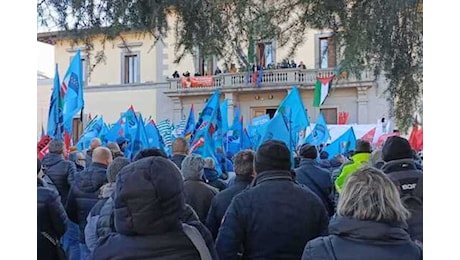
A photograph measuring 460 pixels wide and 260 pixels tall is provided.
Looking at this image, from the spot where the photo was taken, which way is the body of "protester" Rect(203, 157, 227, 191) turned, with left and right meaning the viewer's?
facing away from the viewer

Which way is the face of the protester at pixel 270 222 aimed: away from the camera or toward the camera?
away from the camera

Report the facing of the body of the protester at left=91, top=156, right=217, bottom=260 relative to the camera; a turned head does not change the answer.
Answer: away from the camera

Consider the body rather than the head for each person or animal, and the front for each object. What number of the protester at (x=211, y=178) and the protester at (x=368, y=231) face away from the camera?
2

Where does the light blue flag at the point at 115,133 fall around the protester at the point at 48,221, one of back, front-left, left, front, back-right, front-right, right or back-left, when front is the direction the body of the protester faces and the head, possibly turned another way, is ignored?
front

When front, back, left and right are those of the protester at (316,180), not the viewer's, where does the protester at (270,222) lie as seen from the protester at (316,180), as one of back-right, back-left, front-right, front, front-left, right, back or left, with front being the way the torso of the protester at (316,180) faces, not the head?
back

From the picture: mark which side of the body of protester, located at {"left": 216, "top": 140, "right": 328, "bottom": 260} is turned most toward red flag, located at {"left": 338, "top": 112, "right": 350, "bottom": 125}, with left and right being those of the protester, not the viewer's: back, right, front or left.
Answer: front

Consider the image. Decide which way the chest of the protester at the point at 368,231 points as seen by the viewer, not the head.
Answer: away from the camera

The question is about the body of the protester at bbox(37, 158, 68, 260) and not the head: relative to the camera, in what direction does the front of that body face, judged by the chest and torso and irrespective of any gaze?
away from the camera

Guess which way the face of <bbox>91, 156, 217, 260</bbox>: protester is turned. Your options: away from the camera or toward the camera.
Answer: away from the camera

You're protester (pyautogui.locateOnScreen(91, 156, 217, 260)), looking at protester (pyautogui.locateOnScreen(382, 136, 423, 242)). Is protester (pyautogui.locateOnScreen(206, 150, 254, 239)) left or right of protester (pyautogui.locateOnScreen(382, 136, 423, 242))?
left

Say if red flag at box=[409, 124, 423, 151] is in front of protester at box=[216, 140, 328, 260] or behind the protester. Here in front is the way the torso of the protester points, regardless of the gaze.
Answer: in front

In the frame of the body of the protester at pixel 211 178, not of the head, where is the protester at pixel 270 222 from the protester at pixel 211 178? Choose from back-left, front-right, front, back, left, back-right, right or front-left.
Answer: back

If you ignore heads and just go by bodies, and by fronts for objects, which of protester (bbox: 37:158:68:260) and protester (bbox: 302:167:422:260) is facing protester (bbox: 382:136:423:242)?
protester (bbox: 302:167:422:260)

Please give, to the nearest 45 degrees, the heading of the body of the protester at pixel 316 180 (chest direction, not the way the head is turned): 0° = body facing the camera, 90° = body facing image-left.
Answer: approximately 180°
